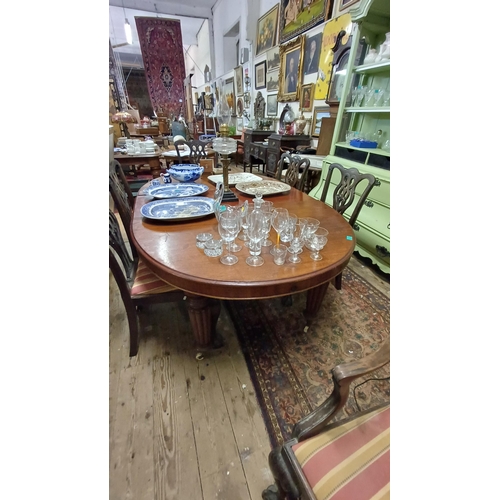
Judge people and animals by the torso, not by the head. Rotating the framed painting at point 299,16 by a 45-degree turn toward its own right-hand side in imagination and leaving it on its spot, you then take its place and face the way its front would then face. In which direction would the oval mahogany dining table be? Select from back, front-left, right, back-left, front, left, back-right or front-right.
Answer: left

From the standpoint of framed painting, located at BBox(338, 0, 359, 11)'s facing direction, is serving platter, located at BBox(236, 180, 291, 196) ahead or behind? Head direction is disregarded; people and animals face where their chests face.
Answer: ahead

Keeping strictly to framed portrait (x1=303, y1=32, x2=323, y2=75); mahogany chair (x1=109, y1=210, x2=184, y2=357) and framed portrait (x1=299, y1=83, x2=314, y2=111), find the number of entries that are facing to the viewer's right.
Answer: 1

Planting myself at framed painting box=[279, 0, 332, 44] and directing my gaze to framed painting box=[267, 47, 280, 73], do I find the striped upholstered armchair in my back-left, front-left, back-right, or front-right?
back-left

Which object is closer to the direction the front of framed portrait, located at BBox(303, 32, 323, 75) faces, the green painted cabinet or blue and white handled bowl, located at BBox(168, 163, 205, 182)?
the blue and white handled bowl

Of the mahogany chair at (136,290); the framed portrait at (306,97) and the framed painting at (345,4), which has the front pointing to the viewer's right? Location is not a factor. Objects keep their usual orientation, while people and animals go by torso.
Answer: the mahogany chair

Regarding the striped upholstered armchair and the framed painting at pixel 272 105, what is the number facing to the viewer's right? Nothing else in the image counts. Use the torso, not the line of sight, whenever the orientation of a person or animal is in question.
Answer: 0

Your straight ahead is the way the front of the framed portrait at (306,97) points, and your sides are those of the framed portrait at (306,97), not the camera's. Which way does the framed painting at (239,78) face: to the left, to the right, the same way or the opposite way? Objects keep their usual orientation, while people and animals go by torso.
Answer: the same way

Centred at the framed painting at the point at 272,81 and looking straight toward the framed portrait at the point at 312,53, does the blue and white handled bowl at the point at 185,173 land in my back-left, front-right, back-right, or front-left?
front-right

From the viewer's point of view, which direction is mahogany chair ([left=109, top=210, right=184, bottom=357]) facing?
to the viewer's right

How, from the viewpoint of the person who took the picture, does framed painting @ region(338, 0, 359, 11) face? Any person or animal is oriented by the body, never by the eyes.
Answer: facing the viewer and to the left of the viewer

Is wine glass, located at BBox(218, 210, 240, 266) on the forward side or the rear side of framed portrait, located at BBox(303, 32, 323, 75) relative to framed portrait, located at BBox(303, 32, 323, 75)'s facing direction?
on the forward side

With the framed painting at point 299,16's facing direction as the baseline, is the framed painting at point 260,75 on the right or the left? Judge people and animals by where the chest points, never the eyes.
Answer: on its right

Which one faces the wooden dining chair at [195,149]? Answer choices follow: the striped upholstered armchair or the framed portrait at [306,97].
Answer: the framed portrait

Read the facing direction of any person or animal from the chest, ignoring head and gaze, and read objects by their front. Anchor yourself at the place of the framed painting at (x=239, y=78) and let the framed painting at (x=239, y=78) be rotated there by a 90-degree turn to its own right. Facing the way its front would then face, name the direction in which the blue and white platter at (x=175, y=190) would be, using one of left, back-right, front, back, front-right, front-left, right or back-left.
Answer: back-left

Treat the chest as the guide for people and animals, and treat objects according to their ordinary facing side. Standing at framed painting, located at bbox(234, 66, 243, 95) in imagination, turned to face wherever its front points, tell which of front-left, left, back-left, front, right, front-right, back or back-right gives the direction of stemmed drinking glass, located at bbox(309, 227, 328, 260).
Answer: front-left
